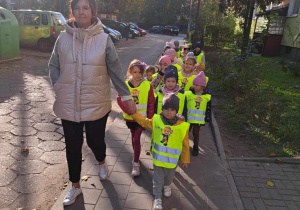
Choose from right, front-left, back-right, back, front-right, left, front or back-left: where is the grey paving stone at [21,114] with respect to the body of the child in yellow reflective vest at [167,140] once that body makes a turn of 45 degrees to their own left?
back

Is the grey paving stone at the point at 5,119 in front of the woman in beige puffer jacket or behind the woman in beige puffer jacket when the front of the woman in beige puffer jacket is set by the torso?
behind

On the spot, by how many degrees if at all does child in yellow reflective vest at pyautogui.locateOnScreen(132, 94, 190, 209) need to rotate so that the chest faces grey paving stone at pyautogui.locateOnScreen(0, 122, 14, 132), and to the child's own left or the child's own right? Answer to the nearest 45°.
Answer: approximately 135° to the child's own right

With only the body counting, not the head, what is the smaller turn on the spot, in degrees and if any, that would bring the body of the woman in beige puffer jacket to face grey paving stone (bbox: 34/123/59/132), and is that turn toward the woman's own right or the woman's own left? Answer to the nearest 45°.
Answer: approximately 180°

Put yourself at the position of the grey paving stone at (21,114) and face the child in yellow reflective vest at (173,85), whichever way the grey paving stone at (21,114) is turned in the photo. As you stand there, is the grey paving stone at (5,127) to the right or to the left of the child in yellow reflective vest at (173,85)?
right

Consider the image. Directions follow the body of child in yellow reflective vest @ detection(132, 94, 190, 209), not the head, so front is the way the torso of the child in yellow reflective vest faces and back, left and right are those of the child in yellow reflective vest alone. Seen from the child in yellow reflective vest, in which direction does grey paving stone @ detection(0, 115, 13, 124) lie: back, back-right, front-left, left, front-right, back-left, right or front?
back-right

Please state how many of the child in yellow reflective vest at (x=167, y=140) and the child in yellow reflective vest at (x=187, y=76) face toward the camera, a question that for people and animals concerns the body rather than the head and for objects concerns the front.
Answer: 2

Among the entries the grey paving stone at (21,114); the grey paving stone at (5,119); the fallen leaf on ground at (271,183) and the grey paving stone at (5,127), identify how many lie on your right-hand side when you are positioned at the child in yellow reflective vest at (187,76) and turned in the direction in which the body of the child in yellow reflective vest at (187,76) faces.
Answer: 3

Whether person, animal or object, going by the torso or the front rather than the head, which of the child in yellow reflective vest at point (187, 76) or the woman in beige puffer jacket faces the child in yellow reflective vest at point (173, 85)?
the child in yellow reflective vest at point (187, 76)
